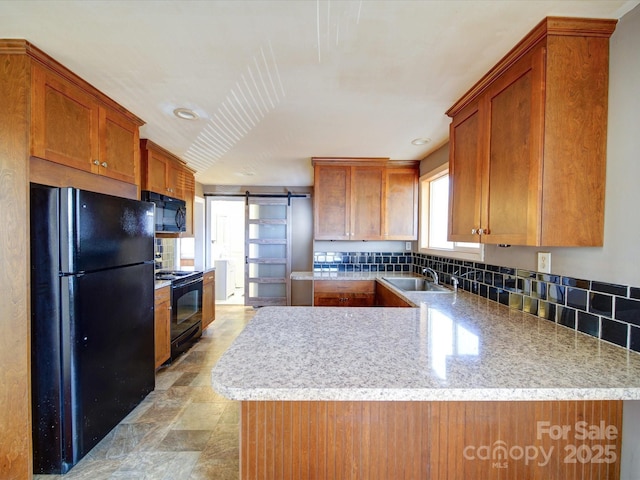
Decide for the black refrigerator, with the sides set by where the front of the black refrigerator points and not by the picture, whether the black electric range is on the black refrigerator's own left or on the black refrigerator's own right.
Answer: on the black refrigerator's own left

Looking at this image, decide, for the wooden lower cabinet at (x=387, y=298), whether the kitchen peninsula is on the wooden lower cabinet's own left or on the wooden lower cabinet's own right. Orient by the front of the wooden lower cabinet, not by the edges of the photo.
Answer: on the wooden lower cabinet's own left

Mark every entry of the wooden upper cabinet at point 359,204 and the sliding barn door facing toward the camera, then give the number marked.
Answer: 2

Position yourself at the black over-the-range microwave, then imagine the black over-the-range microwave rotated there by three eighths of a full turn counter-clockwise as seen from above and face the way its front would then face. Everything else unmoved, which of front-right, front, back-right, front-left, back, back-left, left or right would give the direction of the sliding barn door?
front-right

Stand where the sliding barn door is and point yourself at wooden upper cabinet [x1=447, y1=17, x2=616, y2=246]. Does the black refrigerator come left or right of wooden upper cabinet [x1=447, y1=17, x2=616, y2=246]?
right

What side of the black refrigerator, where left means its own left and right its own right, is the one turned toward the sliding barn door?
left

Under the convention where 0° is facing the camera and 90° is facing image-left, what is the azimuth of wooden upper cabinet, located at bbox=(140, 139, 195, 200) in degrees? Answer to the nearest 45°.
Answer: approximately 315°

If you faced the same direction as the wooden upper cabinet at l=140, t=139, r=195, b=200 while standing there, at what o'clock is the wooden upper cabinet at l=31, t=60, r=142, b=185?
the wooden upper cabinet at l=31, t=60, r=142, b=185 is roughly at 2 o'clock from the wooden upper cabinet at l=140, t=139, r=195, b=200.

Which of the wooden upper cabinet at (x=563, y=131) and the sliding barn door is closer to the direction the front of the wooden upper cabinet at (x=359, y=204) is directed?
the wooden upper cabinet
